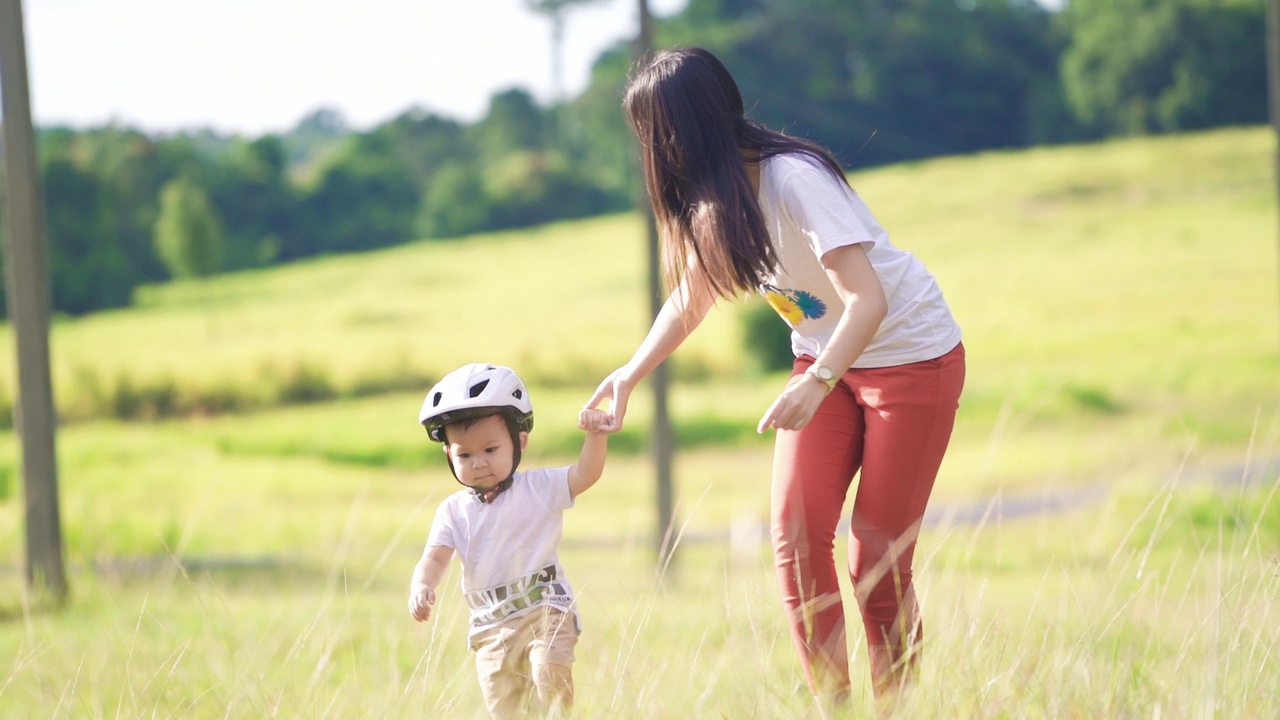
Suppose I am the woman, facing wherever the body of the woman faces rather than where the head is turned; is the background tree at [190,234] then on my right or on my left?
on my right

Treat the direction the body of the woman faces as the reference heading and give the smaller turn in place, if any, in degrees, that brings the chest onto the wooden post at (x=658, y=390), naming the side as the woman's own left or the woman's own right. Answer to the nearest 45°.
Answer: approximately 135° to the woman's own right

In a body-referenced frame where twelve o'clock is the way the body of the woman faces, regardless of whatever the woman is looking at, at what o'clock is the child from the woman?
The child is roughly at 1 o'clock from the woman.

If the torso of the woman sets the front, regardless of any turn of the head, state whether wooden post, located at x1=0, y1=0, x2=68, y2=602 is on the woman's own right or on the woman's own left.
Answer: on the woman's own right

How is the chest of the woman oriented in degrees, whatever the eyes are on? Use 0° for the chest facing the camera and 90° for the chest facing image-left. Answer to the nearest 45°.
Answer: approximately 45°

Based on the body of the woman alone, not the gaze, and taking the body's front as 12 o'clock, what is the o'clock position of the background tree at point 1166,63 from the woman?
The background tree is roughly at 5 o'clock from the woman.

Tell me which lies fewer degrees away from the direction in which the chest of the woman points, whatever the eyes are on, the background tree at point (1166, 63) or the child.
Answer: the child
